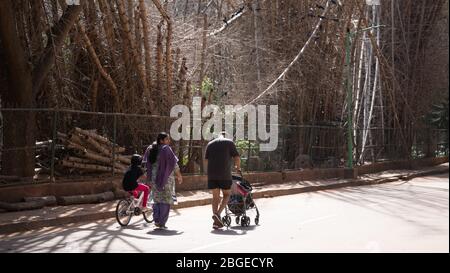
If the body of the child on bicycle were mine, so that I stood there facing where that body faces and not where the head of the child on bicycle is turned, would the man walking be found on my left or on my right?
on my right

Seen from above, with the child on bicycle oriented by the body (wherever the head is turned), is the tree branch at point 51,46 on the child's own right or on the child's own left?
on the child's own left

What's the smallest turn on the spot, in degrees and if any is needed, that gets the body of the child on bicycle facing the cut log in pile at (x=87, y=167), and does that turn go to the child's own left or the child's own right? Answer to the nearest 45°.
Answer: approximately 45° to the child's own left

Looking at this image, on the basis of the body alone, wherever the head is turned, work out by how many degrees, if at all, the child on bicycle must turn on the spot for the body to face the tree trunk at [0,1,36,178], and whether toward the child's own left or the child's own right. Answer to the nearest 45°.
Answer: approximately 90° to the child's own left

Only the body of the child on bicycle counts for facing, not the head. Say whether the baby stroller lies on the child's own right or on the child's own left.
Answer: on the child's own right
